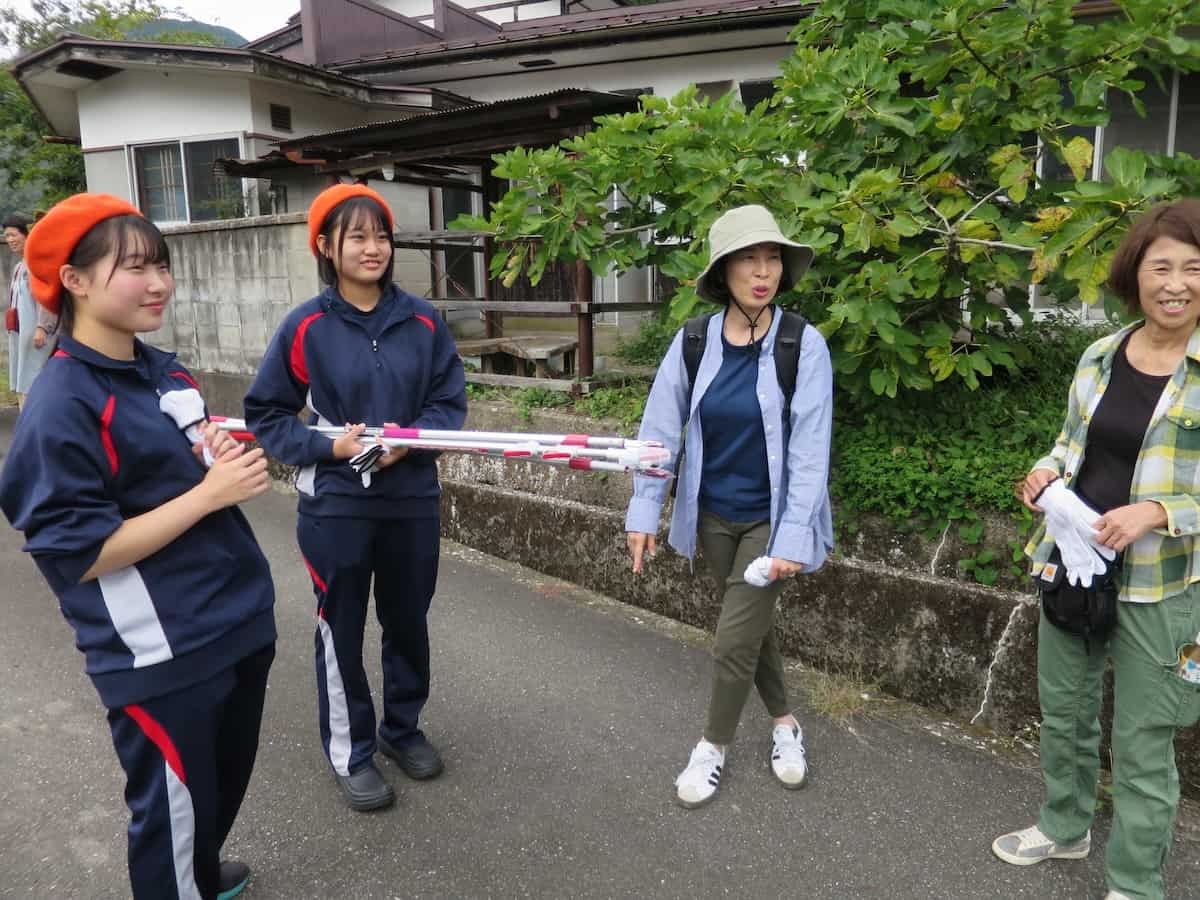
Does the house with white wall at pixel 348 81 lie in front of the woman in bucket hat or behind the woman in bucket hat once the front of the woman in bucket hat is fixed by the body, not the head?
behind

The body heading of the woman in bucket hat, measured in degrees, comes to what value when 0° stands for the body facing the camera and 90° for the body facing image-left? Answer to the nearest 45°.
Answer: approximately 0°

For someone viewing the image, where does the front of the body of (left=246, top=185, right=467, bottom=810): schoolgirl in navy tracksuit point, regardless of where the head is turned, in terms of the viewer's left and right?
facing the viewer and to the right of the viewer

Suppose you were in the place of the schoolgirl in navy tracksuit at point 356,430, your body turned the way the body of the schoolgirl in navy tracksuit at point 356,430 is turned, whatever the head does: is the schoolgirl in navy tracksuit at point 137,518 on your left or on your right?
on your right

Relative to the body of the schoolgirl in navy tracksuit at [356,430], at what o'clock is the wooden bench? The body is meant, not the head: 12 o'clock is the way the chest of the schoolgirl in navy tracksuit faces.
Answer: The wooden bench is roughly at 8 o'clock from the schoolgirl in navy tracksuit.

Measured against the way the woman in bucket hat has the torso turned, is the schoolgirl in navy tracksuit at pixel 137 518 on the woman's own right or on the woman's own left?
on the woman's own right

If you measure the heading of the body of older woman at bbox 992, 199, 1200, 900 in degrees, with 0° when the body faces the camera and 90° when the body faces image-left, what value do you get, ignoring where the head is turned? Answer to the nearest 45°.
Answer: approximately 45°

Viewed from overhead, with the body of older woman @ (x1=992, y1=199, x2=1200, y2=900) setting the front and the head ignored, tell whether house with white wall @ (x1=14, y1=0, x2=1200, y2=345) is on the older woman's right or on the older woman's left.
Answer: on the older woman's right

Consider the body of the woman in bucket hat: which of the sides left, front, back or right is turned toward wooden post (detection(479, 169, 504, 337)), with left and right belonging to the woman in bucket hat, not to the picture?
back

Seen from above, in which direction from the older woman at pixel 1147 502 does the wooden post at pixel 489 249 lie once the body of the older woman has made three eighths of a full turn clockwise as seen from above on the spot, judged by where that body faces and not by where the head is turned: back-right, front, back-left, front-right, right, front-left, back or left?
front-left

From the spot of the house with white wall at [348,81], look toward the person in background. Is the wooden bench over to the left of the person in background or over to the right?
left

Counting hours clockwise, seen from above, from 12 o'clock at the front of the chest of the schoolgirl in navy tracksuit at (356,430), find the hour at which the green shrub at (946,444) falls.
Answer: The green shrub is roughly at 10 o'clock from the schoolgirl in navy tracksuit.

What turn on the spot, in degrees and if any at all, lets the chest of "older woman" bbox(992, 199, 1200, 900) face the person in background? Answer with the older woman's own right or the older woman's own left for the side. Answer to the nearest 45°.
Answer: approximately 45° to the older woman's own right
